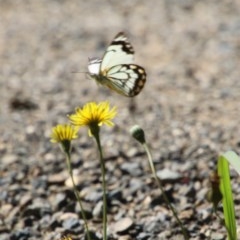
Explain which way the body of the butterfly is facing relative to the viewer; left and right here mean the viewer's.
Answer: facing to the left of the viewer
